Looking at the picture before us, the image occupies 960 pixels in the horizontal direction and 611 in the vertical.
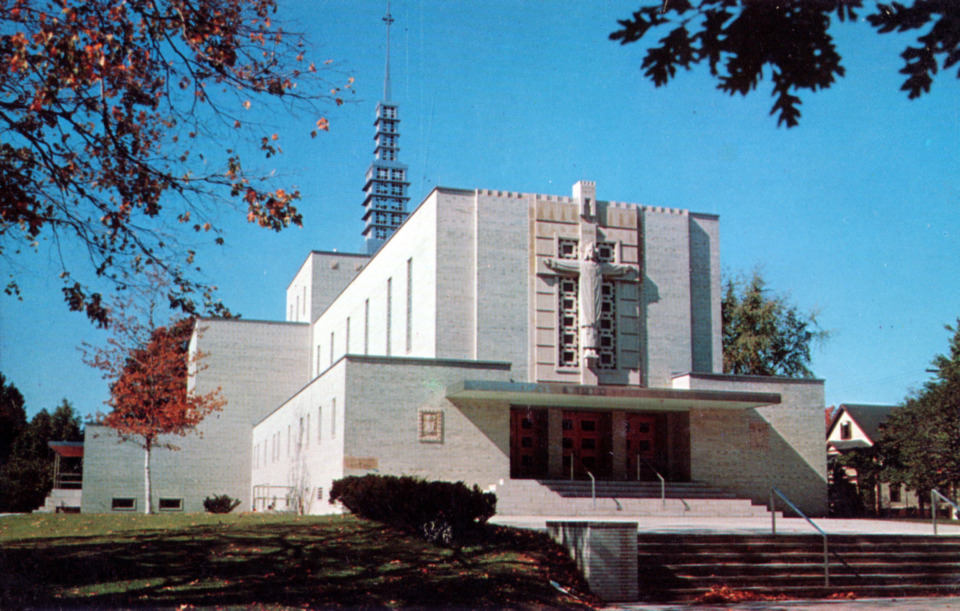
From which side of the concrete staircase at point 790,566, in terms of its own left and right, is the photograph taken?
front

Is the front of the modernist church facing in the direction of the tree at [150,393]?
no

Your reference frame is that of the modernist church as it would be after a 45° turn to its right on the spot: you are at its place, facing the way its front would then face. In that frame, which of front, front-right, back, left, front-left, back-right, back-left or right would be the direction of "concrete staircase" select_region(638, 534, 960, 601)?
front

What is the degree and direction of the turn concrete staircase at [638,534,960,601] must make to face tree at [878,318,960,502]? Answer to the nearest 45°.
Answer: approximately 180°

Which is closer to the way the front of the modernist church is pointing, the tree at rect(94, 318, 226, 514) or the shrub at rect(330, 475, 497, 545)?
the shrub

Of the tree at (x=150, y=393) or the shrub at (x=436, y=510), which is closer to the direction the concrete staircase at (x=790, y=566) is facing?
the shrub

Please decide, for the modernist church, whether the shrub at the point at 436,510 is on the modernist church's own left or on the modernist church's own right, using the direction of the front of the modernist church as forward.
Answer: on the modernist church's own right
